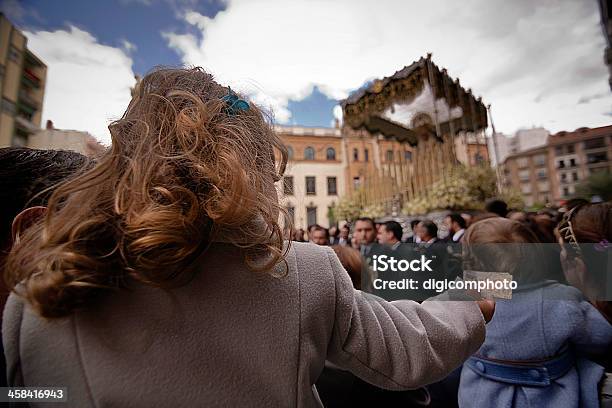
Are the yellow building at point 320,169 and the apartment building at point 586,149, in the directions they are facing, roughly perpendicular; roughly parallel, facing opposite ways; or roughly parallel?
roughly perpendicular

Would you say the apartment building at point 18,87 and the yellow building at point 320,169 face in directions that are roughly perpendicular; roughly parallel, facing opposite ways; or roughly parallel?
roughly perpendicular

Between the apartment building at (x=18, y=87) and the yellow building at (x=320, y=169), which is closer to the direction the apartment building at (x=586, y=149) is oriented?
the apartment building

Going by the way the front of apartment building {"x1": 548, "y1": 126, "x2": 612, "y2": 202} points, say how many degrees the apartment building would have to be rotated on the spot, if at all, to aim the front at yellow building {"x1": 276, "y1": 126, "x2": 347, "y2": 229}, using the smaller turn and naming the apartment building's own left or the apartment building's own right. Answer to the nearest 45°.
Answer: approximately 90° to the apartment building's own right

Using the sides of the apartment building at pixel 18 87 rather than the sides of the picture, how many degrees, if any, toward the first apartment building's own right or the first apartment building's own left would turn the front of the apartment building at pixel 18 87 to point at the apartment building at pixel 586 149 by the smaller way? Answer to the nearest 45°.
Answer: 0° — it already faces it

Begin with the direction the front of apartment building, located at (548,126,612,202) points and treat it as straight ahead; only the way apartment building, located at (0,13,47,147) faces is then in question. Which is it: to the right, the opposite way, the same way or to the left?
the opposite way

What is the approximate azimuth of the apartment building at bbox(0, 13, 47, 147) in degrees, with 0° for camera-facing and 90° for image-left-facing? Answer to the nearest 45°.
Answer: approximately 315°

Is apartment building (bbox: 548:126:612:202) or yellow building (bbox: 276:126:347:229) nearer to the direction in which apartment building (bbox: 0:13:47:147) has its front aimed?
the apartment building

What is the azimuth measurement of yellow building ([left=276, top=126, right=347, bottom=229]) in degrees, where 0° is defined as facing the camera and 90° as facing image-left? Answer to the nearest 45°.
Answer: approximately 0°
